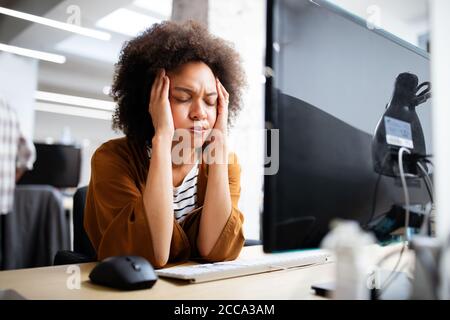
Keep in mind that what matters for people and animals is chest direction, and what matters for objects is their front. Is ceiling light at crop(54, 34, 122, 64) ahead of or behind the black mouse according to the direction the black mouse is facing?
behind

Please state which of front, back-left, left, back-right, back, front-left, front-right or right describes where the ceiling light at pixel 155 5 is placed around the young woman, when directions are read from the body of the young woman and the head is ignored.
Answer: back-left

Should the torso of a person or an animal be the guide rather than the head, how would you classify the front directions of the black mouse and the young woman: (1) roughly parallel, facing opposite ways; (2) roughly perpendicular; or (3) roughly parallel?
roughly parallel

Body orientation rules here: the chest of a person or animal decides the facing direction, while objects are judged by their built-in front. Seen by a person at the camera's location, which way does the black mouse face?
facing the viewer and to the right of the viewer

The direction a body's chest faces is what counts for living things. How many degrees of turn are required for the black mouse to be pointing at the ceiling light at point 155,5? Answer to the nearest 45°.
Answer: approximately 135° to its left

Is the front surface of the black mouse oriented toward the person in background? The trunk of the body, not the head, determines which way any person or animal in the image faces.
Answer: no

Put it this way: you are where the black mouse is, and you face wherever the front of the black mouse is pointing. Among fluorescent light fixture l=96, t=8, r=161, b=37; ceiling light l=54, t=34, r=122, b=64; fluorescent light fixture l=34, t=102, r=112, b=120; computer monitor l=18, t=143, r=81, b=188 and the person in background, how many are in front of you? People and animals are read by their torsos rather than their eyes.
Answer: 0

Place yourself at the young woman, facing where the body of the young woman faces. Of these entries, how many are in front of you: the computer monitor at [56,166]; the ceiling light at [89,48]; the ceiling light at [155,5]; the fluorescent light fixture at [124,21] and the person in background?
0

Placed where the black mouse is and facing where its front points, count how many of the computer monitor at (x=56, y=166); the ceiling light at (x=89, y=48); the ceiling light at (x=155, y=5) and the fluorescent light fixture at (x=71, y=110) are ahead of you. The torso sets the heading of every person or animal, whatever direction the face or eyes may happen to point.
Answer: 0

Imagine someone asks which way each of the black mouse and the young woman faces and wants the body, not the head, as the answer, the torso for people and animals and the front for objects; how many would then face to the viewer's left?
0
